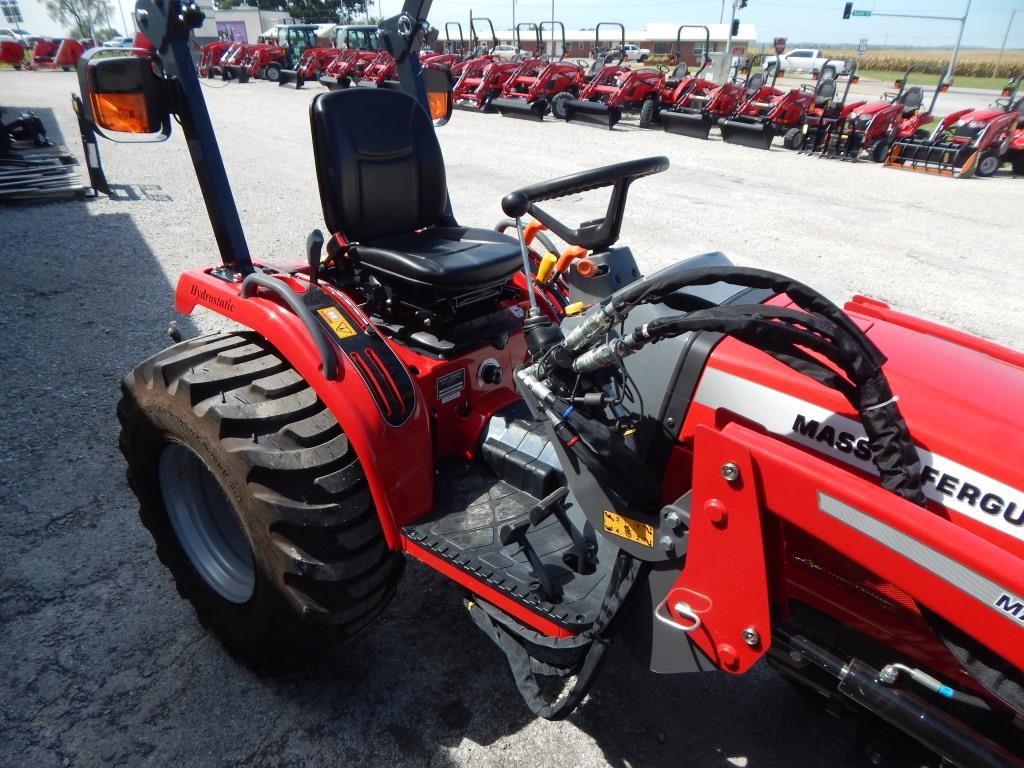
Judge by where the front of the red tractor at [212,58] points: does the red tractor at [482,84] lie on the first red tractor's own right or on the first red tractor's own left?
on the first red tractor's own left

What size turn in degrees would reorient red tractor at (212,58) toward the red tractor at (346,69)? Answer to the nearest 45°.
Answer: approximately 90° to its left

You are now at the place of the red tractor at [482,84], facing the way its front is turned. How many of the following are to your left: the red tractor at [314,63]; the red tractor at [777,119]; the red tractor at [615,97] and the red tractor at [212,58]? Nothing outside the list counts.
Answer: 2

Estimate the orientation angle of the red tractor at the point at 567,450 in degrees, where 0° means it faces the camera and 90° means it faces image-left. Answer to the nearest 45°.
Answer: approximately 315°

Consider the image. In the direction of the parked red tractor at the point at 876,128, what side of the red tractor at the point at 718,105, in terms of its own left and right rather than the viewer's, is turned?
left

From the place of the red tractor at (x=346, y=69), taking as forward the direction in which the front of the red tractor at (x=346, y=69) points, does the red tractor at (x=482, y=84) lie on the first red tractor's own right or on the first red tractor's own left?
on the first red tractor's own left

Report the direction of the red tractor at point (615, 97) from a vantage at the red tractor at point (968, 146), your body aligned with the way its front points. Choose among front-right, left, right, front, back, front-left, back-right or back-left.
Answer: front-right

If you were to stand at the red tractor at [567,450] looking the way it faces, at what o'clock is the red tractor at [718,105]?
the red tractor at [718,105] is roughly at 8 o'clock from the red tractor at [567,450].

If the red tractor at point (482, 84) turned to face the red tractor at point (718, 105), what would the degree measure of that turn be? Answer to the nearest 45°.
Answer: approximately 90° to its left

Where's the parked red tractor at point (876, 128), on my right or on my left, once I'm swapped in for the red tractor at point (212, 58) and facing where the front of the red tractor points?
on my left

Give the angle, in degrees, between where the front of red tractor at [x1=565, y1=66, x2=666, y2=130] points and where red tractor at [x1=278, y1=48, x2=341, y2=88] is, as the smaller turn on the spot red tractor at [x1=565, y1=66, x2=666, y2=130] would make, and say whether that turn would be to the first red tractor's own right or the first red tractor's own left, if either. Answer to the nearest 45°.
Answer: approximately 90° to the first red tractor's own right

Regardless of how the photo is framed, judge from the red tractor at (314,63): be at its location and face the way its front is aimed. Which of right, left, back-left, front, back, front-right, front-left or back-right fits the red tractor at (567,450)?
front-left

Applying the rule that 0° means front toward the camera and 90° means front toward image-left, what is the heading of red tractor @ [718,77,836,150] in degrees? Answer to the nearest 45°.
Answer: approximately 45°

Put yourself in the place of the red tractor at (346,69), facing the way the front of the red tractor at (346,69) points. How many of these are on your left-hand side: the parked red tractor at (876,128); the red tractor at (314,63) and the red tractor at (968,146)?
2

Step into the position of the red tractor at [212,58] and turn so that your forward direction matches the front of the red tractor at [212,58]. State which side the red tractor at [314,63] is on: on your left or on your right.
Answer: on your left

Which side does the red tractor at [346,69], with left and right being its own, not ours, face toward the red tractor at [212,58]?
right

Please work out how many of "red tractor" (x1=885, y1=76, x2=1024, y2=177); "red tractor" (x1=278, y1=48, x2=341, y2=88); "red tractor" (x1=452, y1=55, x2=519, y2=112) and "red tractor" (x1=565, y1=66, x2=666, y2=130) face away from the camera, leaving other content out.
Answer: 0

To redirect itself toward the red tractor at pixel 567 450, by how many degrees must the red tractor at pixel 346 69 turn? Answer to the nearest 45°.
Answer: approximately 45° to its left
